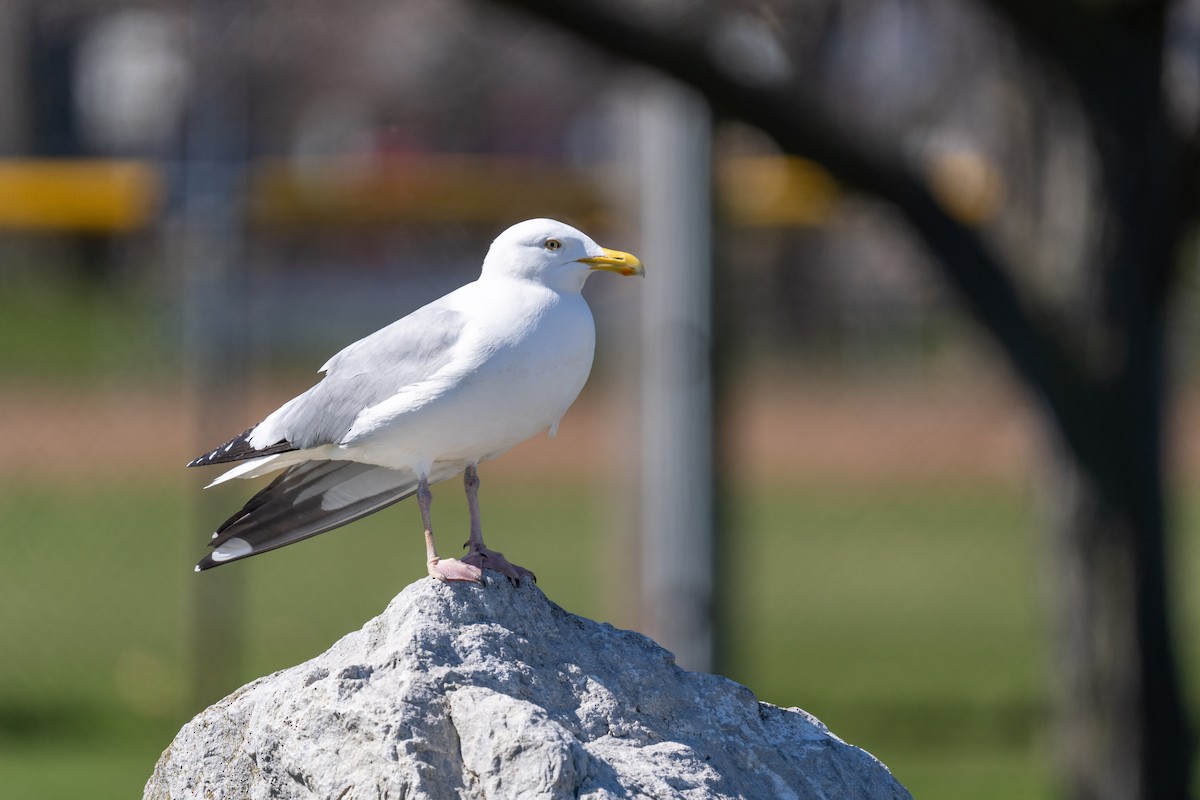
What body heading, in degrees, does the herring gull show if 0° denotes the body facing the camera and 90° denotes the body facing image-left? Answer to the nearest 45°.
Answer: approximately 270°

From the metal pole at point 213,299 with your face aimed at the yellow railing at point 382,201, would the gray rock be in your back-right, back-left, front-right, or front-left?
back-right

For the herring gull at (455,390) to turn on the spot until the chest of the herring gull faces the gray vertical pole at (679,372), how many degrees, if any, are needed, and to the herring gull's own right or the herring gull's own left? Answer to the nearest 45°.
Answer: approximately 90° to the herring gull's own left

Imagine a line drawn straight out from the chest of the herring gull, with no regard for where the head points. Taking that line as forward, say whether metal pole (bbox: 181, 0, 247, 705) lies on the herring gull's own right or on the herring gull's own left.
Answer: on the herring gull's own left

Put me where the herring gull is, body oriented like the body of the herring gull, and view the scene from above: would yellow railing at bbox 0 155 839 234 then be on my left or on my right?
on my left
